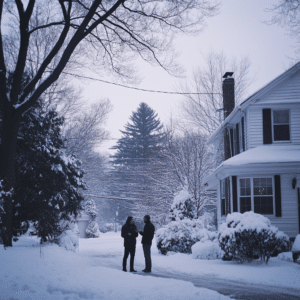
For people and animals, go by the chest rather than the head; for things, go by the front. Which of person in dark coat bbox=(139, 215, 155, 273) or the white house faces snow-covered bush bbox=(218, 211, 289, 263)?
the white house

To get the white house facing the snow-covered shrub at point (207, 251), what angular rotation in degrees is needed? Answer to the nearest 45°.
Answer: approximately 45° to its right

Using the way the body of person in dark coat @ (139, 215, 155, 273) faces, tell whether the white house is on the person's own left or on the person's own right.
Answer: on the person's own right

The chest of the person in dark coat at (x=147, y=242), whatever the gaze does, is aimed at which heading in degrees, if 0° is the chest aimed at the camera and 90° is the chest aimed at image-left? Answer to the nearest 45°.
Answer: approximately 90°

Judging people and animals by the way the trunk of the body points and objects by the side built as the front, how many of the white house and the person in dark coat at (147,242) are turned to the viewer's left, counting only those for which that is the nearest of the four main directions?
1

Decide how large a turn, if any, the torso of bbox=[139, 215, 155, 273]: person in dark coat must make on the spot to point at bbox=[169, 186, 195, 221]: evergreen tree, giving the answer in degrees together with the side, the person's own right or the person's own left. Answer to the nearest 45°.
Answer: approximately 90° to the person's own right

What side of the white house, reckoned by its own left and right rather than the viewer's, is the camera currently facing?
front

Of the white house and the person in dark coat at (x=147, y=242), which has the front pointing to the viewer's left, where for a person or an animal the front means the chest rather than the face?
the person in dark coat
